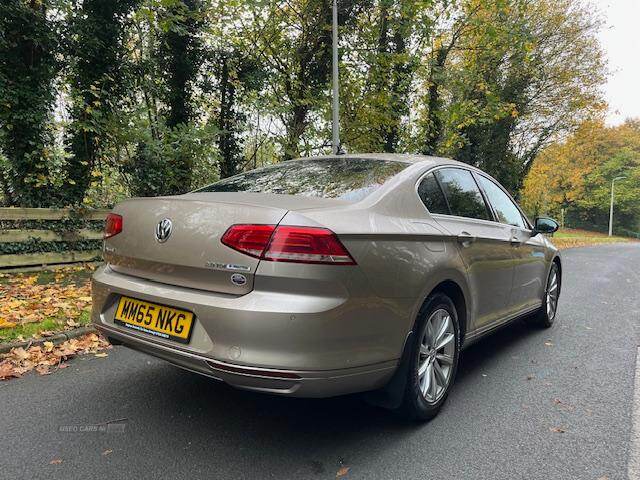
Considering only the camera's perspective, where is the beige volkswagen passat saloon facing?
facing away from the viewer and to the right of the viewer
